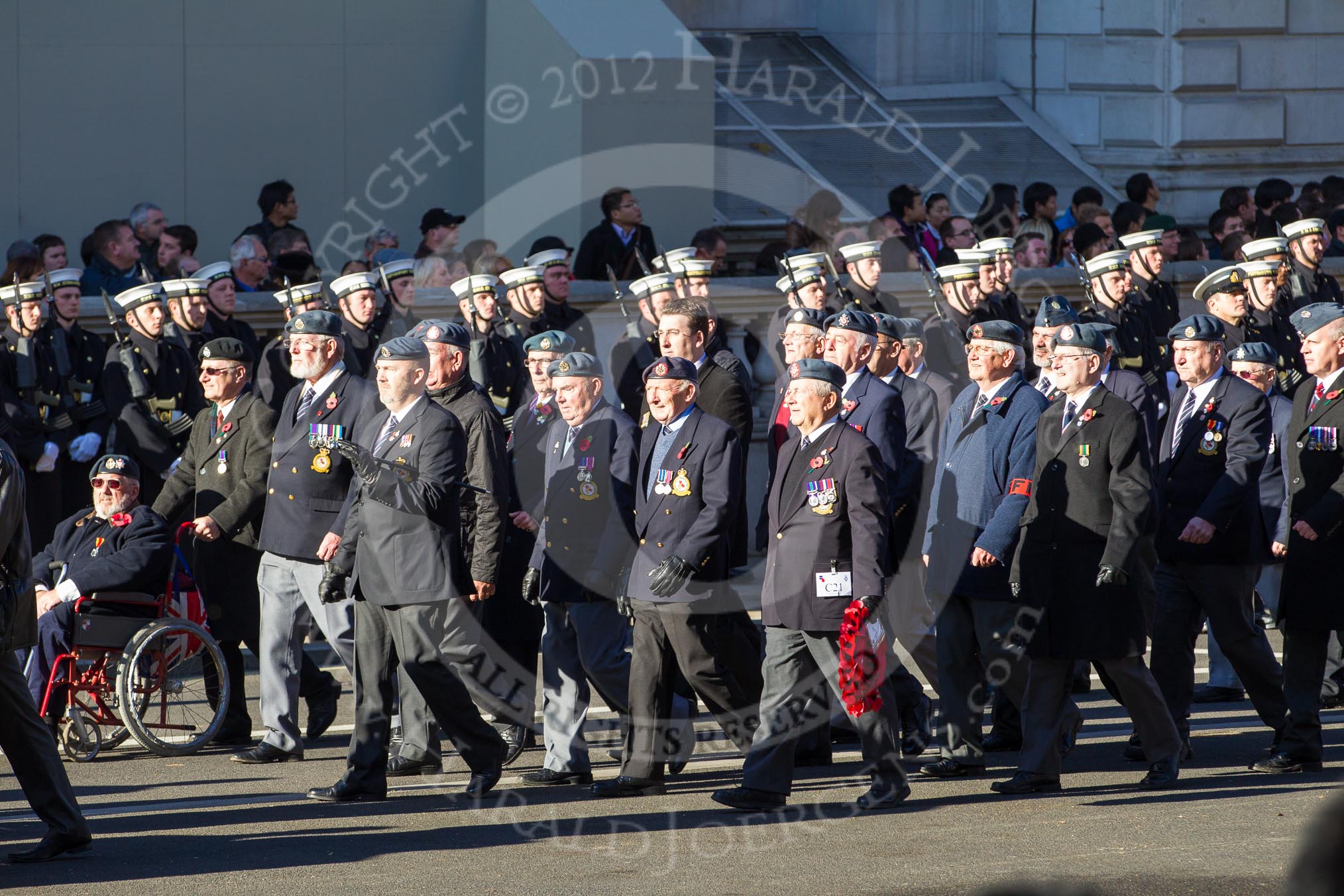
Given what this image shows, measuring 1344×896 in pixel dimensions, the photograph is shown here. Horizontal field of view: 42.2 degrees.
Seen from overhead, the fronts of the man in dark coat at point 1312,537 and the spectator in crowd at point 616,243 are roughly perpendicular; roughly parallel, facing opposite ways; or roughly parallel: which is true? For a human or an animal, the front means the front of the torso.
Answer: roughly perpendicular

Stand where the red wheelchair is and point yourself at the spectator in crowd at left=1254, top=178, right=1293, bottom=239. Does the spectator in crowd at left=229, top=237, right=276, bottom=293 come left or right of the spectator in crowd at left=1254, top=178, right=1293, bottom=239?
left

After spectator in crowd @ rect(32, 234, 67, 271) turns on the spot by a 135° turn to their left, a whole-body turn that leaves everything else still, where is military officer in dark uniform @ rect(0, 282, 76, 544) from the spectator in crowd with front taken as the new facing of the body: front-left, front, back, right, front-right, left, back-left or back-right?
back

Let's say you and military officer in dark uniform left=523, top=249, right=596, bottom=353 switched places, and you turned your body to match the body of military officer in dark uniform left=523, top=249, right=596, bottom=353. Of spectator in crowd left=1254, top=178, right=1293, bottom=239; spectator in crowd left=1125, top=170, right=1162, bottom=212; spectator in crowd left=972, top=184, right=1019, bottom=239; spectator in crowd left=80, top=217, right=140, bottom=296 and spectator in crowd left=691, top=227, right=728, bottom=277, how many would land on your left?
4

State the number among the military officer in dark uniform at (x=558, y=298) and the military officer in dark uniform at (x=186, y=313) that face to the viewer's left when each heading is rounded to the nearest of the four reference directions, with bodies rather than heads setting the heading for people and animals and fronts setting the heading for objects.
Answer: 0

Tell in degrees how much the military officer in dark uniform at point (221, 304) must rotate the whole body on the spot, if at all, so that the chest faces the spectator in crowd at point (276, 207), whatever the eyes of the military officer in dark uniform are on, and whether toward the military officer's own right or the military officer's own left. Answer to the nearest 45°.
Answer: approximately 135° to the military officer's own left

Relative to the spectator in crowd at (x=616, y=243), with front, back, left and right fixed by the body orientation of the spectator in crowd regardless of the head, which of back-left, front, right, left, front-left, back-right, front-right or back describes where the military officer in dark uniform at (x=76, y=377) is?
right

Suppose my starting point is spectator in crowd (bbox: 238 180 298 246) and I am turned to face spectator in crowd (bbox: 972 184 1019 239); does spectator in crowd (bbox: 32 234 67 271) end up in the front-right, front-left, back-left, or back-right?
back-right

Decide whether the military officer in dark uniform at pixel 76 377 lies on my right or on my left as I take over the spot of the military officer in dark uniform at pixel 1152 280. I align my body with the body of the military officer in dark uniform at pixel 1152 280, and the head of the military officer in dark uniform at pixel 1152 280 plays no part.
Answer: on my right
